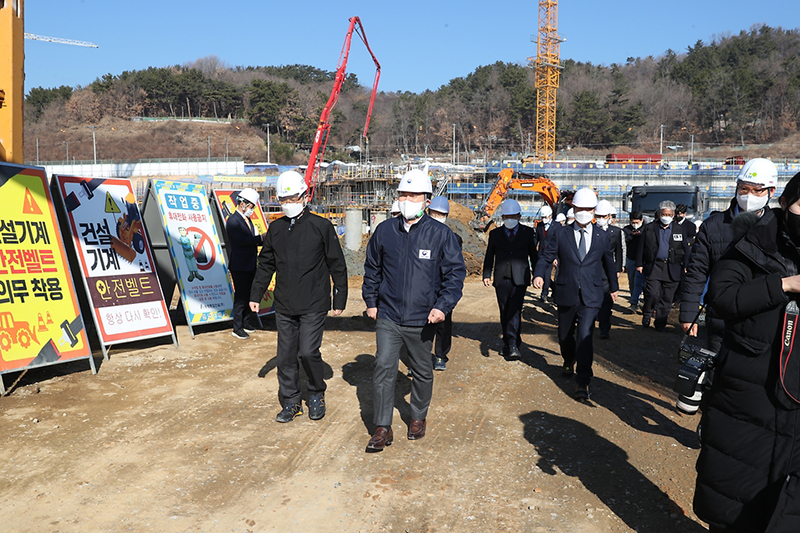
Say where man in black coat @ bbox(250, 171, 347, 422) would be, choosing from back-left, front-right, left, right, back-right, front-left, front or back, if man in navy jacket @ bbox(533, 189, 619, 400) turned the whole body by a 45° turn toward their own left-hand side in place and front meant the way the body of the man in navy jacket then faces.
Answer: right

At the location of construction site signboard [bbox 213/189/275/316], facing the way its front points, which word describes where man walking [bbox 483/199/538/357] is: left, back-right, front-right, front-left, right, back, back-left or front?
front

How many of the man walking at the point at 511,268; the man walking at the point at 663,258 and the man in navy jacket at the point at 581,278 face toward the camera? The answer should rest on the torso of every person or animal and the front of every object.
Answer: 3

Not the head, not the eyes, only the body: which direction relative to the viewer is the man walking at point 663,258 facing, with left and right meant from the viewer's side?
facing the viewer

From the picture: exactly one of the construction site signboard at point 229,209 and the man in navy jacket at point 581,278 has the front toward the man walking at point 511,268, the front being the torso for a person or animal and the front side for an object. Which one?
the construction site signboard

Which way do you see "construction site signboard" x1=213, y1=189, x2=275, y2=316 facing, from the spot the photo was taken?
facing the viewer and to the right of the viewer

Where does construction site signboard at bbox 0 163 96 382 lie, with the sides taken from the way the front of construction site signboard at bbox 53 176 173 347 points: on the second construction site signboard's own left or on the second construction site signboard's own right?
on the second construction site signboard's own right

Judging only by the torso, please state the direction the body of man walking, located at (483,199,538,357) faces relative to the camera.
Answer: toward the camera

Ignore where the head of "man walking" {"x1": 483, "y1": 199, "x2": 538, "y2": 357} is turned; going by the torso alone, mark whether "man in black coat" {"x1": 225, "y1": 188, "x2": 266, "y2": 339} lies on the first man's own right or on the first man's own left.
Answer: on the first man's own right

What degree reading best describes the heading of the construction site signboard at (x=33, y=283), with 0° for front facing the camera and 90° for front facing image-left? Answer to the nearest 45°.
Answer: approximately 315°

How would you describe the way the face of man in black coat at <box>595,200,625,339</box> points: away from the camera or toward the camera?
toward the camera

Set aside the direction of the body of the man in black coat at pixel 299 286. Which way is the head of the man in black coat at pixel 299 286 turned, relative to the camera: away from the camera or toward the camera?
toward the camera

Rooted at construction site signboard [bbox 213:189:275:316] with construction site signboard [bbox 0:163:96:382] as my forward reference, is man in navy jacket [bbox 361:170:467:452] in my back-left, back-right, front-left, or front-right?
front-left

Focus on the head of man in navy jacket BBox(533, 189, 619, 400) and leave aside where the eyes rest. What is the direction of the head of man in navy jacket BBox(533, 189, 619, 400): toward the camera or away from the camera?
toward the camera
